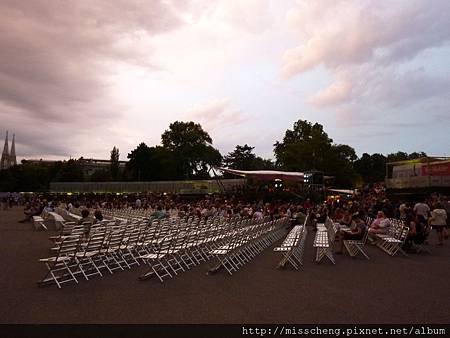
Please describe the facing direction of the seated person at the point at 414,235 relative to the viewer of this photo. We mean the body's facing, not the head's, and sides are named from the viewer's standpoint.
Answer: facing to the left of the viewer

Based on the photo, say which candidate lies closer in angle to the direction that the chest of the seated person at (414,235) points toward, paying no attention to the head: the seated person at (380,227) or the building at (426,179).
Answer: the seated person

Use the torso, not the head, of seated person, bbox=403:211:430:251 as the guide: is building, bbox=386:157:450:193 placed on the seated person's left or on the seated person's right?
on the seated person's right

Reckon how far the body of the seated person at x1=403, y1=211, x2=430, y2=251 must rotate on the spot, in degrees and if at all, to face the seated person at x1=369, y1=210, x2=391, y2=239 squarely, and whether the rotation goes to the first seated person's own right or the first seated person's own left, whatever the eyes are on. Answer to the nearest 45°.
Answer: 0° — they already face them
